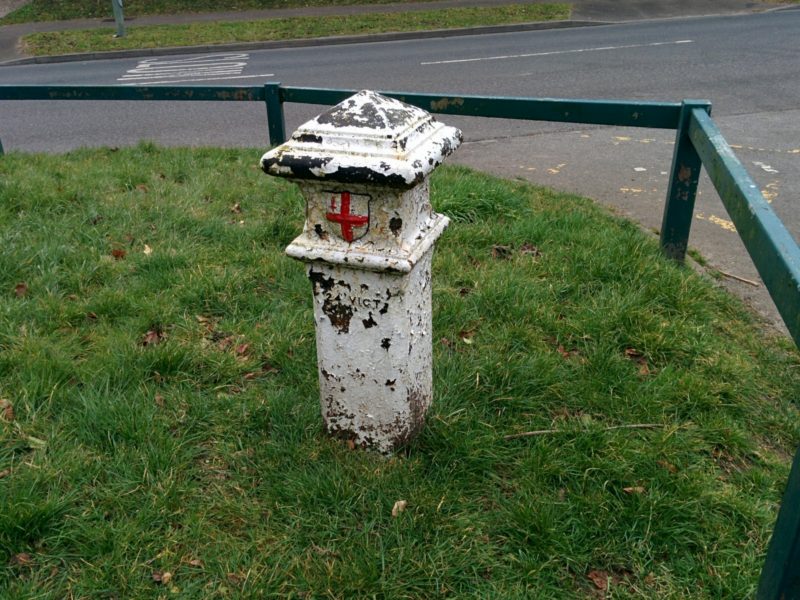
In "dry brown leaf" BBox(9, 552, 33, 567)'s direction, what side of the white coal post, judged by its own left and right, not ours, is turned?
right

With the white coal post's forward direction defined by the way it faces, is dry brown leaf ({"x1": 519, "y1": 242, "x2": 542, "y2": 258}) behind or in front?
behind

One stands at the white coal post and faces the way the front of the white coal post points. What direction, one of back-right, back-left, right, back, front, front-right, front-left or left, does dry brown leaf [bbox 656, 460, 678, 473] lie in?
left

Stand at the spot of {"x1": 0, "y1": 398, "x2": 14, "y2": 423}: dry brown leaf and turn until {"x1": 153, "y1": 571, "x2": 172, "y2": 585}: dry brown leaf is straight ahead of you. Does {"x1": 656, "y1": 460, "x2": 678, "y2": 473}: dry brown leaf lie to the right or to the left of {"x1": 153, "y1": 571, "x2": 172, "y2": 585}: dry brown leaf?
left

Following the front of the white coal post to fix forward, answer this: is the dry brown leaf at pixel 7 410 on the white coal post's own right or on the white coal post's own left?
on the white coal post's own right

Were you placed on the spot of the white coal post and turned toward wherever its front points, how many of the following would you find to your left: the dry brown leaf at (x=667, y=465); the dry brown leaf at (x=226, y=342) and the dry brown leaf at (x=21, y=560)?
1

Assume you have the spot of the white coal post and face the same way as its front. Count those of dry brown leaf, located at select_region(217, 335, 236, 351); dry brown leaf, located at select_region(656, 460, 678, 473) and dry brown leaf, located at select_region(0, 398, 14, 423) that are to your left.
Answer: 1

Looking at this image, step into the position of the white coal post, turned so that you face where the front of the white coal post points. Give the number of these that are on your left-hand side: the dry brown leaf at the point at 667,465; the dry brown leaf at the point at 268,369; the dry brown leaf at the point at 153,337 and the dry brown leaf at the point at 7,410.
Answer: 1

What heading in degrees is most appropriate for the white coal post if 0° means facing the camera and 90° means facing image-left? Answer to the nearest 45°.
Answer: approximately 0°

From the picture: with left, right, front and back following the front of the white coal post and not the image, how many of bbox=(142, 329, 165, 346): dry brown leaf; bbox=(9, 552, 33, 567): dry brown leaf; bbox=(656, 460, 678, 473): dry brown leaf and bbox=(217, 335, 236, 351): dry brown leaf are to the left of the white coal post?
1

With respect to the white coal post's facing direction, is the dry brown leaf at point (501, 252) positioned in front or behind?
behind

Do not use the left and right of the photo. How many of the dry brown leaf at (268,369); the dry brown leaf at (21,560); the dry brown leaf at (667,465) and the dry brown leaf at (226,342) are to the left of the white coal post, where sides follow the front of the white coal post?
1

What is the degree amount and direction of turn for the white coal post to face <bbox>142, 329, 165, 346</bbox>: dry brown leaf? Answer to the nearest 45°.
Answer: approximately 135° to its right
